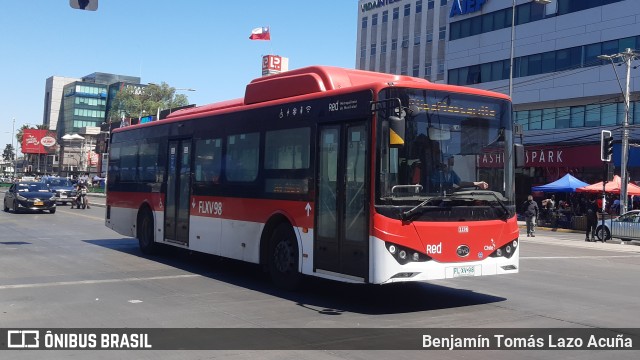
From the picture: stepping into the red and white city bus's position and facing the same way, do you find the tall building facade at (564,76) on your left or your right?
on your left

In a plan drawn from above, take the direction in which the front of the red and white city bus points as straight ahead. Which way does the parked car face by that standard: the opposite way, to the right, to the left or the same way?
the opposite way

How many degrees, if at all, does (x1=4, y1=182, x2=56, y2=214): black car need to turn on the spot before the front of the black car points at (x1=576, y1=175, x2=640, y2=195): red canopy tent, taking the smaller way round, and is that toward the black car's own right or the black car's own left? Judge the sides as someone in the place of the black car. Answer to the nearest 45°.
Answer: approximately 45° to the black car's own left

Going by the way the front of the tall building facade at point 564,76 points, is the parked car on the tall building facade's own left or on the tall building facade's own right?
on the tall building facade's own left

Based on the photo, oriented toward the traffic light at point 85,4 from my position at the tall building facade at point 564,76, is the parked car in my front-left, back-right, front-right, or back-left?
front-left

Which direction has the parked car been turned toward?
to the viewer's left

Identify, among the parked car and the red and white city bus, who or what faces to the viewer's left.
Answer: the parked car

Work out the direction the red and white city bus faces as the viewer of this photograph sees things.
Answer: facing the viewer and to the right of the viewer

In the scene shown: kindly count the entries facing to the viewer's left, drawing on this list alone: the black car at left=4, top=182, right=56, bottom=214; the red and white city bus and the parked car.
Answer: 1

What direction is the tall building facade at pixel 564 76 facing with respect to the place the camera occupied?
facing the viewer and to the left of the viewer

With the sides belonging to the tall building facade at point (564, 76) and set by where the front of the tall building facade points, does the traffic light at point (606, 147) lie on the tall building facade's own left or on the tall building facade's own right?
on the tall building facade's own left
